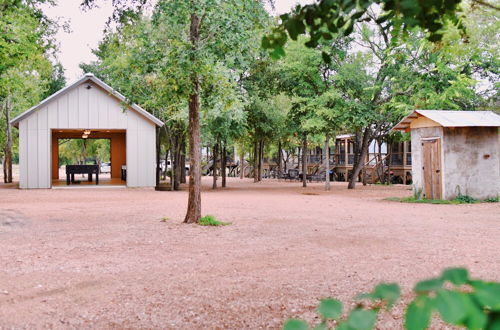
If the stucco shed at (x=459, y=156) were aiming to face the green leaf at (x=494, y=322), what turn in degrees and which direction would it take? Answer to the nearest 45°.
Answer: approximately 45° to its left

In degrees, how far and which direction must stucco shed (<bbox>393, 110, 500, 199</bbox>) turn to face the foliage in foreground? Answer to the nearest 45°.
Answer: approximately 45° to its left

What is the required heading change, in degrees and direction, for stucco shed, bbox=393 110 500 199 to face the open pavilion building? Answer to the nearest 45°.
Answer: approximately 45° to its right

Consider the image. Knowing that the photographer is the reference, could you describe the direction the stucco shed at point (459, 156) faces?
facing the viewer and to the left of the viewer

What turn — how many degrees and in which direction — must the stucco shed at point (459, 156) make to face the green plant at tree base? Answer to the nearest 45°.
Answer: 0° — it already faces it

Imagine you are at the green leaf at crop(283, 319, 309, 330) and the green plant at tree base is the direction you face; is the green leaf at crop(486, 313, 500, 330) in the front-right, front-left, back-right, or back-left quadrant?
back-right

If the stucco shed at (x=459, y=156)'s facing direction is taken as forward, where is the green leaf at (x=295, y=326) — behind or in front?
in front
